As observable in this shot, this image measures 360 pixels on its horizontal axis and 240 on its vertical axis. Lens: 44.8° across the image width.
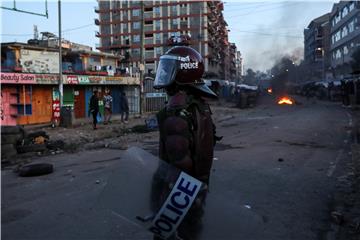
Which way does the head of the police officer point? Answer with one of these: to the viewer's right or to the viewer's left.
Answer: to the viewer's left

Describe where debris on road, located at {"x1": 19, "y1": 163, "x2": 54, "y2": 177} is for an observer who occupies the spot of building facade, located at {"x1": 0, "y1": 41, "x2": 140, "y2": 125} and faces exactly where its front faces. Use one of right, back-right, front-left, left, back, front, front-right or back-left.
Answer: front-right

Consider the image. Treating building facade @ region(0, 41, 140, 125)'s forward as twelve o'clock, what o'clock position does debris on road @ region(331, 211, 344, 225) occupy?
The debris on road is roughly at 1 o'clock from the building facade.

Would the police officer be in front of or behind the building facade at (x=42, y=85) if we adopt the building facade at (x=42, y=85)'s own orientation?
in front

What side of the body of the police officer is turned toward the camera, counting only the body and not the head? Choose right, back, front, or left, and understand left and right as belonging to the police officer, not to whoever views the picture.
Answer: left

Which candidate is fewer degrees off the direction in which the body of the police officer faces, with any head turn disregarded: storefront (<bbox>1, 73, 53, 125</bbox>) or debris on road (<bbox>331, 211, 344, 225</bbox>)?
the storefront

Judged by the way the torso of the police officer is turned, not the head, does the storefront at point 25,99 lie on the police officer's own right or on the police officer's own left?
on the police officer's own right

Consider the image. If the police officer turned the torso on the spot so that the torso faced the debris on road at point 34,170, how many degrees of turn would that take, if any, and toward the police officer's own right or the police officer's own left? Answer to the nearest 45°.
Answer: approximately 45° to the police officer's own right

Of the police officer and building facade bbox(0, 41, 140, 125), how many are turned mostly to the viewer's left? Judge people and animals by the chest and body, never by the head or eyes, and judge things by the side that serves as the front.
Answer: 1

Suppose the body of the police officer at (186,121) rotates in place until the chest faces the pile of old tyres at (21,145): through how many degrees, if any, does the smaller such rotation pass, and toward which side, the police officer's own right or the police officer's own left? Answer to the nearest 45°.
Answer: approximately 45° to the police officer's own right

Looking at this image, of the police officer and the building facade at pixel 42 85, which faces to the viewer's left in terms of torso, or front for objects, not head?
the police officer

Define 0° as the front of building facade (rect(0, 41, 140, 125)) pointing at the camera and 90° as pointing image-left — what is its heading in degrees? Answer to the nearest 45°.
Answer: approximately 315°
